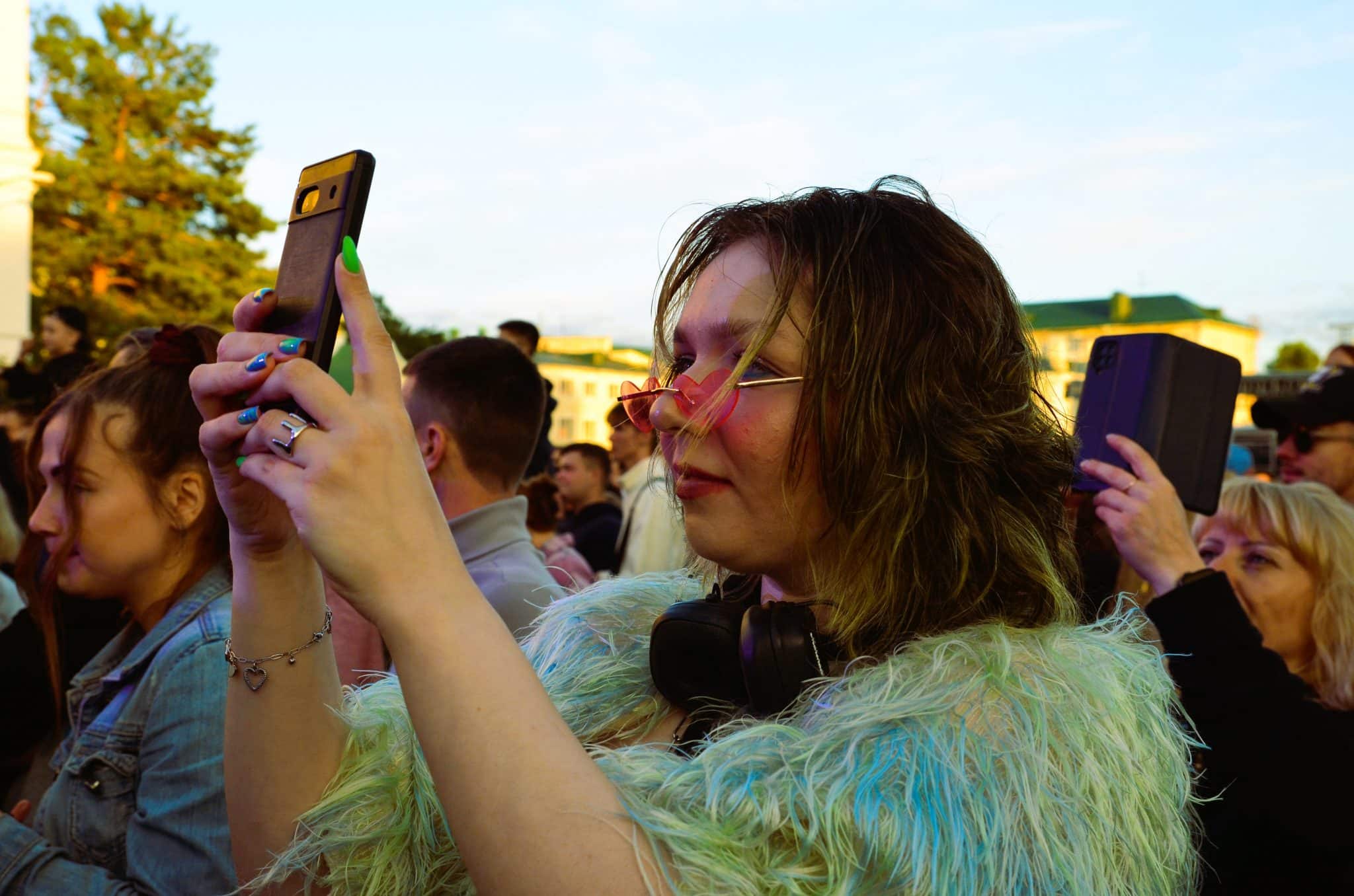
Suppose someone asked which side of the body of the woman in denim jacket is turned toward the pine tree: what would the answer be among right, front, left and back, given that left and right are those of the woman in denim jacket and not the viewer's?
right

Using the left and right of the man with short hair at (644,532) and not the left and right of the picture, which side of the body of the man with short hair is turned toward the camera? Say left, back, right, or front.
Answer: left

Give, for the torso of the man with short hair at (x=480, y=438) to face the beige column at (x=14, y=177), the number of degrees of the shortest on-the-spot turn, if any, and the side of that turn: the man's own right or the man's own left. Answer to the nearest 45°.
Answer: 0° — they already face it

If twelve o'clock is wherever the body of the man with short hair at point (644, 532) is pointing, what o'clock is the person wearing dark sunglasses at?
The person wearing dark sunglasses is roughly at 7 o'clock from the man with short hair.

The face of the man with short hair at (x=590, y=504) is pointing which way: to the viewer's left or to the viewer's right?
to the viewer's left

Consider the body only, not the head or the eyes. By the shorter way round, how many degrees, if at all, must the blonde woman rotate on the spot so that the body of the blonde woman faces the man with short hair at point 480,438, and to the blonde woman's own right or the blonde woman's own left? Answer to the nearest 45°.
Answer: approximately 45° to the blonde woman's own right

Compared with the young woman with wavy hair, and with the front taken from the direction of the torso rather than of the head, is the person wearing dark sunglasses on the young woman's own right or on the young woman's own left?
on the young woman's own right

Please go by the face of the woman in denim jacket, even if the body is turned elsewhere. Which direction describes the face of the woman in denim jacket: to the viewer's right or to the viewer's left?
to the viewer's left

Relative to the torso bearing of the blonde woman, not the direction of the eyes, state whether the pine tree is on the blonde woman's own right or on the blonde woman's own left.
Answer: on the blonde woman's own right

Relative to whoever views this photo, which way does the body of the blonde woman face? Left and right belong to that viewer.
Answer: facing the viewer and to the left of the viewer

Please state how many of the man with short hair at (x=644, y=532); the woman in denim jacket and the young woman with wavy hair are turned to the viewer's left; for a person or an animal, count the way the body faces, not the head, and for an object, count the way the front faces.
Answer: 3

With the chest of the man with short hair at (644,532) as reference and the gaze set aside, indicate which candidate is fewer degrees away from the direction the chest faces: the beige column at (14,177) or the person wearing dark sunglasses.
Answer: the beige column

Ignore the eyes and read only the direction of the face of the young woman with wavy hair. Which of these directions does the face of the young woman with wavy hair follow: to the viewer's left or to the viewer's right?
to the viewer's left

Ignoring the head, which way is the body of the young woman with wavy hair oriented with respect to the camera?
to the viewer's left

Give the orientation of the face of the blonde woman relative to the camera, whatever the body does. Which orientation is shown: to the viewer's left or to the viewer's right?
to the viewer's left

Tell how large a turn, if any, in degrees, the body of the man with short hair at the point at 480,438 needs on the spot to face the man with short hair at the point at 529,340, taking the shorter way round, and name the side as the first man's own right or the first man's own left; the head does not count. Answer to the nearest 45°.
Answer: approximately 45° to the first man's own right

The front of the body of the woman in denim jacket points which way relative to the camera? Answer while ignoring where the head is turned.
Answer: to the viewer's left
